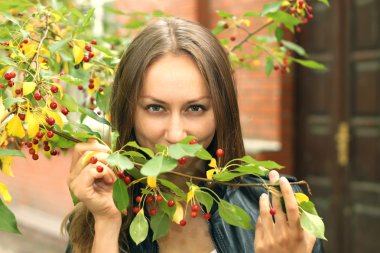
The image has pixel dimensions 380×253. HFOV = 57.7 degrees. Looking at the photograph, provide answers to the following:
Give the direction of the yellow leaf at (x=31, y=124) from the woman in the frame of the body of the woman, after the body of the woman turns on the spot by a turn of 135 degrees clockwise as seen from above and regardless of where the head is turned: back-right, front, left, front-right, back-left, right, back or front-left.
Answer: left

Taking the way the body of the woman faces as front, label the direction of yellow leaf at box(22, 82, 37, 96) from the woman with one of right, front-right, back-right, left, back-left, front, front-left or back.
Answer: front-right

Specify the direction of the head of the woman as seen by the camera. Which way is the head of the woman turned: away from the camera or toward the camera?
toward the camera

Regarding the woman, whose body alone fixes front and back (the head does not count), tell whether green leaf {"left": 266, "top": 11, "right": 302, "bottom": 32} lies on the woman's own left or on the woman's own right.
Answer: on the woman's own left

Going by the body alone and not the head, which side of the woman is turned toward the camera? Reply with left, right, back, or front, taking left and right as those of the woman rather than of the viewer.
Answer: front

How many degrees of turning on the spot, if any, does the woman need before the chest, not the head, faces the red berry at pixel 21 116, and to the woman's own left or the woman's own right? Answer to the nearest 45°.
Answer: approximately 45° to the woman's own right

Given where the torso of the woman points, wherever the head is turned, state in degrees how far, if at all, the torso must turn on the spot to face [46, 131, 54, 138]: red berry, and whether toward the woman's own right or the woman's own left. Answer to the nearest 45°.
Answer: approximately 45° to the woman's own right
